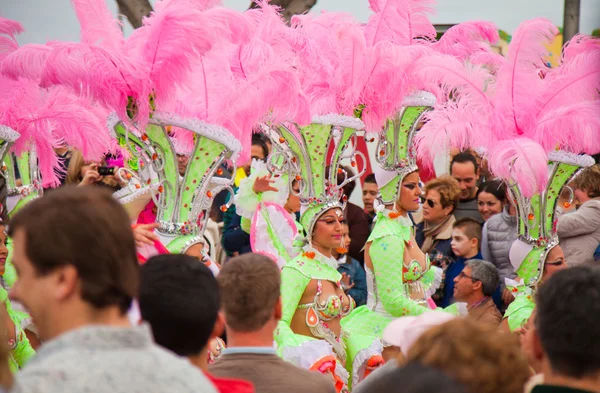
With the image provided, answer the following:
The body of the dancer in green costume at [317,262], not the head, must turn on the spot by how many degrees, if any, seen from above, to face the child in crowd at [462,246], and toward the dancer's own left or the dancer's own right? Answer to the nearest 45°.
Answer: approximately 90° to the dancer's own left

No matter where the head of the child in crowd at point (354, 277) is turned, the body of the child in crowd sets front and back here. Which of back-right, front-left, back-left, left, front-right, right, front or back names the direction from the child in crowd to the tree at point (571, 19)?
back

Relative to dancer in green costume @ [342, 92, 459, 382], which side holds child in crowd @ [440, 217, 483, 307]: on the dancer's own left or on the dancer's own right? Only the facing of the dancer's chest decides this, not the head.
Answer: on the dancer's own left

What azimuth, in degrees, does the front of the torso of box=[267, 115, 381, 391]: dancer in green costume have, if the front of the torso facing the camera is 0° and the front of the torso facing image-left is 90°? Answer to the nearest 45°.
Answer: approximately 315°

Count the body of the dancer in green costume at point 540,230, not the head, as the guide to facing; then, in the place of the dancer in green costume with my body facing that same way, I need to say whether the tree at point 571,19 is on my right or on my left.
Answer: on my left
